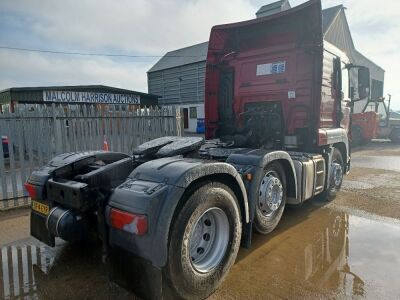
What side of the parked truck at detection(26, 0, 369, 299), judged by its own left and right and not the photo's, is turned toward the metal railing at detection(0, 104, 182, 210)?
left

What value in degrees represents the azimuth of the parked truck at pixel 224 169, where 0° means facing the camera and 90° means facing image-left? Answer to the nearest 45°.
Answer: approximately 225°

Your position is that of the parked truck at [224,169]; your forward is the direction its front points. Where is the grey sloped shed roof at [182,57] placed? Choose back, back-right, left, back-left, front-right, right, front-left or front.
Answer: front-left

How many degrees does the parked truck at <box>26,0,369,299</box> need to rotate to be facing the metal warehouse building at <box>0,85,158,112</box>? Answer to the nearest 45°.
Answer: approximately 90° to its left
